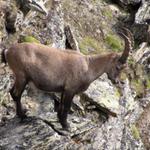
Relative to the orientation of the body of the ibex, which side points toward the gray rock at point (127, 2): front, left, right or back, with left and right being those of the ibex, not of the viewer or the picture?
left

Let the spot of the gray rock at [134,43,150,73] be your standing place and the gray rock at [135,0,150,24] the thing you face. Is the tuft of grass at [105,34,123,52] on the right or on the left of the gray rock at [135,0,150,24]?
left

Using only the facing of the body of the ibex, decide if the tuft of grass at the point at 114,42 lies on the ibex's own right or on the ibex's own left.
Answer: on the ibex's own left

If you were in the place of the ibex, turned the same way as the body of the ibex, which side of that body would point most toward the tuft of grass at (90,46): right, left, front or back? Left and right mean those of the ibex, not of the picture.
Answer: left

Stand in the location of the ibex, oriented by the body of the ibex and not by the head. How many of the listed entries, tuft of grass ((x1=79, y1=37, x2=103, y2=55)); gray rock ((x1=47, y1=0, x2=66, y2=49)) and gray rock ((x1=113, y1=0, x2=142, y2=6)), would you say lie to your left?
3

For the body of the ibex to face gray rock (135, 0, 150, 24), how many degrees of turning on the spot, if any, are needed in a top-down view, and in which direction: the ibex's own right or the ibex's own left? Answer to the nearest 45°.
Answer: approximately 90° to the ibex's own left

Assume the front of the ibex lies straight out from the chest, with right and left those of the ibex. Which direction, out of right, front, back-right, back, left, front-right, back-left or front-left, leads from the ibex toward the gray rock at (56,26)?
left

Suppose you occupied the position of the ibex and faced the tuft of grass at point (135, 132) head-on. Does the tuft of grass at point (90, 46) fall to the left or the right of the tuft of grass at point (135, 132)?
left

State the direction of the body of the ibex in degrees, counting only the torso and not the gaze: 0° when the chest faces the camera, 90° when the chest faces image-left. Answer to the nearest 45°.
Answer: approximately 270°
